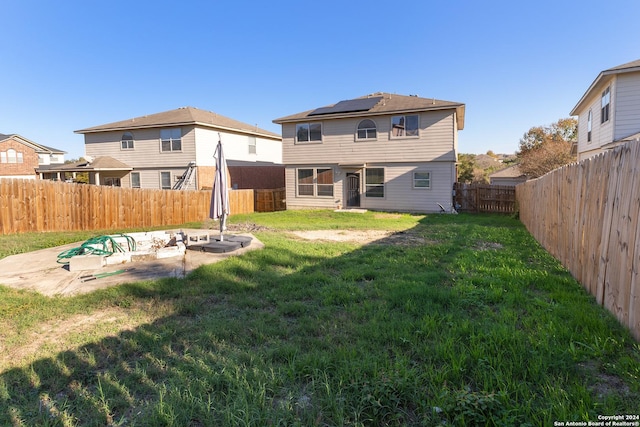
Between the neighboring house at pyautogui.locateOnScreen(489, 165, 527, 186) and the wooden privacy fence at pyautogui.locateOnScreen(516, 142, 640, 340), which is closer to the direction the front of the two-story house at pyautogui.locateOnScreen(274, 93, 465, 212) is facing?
the neighboring house

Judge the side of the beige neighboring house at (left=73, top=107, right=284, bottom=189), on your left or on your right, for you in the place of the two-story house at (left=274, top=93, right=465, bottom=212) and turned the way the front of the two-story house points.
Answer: on your left

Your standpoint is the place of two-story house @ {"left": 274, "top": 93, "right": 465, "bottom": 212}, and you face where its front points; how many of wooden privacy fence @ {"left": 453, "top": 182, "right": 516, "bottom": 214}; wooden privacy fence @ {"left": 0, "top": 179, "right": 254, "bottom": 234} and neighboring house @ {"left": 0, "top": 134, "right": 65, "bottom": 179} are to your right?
1

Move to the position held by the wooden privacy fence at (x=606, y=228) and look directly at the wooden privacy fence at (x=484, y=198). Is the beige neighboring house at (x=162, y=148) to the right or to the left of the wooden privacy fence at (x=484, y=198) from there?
left

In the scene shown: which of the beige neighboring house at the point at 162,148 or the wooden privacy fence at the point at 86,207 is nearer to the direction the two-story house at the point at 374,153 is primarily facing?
the beige neighboring house

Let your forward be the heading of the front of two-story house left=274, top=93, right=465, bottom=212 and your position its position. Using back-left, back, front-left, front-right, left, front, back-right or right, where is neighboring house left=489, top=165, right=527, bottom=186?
front-right

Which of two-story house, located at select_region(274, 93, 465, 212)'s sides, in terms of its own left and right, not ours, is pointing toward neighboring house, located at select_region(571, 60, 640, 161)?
right

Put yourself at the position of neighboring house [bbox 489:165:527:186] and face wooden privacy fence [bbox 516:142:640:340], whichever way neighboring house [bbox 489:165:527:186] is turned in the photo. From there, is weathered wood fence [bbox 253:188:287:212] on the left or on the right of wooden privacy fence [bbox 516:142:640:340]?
right

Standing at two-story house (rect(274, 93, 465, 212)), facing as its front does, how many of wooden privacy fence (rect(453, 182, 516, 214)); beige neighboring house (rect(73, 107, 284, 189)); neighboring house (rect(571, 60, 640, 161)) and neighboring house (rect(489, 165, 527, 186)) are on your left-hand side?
1

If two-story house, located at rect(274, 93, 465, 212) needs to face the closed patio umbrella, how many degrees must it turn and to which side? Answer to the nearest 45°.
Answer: approximately 180°

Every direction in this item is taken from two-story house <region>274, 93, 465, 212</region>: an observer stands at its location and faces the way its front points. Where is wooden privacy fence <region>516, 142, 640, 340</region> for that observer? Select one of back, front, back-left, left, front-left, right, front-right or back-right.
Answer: back

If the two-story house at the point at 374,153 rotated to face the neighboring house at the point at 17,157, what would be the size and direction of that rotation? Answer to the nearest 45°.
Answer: approximately 90° to its left

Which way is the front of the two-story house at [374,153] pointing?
away from the camera

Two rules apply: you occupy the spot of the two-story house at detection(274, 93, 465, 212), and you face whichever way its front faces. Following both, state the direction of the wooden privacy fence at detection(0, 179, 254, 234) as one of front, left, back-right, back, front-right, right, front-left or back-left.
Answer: back-left
